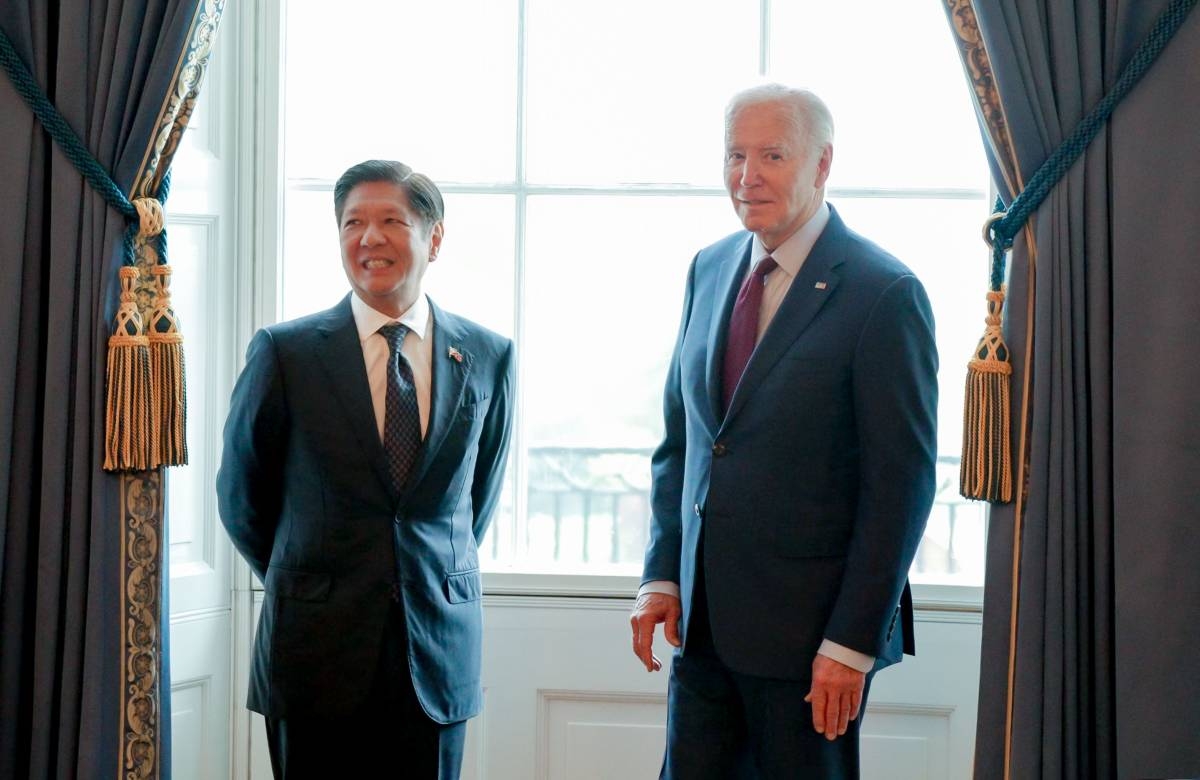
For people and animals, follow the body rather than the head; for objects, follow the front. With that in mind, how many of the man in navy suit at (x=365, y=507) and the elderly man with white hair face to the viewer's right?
0

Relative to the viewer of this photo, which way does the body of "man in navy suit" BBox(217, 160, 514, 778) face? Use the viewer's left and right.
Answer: facing the viewer

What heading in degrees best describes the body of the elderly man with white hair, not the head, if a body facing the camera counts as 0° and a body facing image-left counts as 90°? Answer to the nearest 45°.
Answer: approximately 45°

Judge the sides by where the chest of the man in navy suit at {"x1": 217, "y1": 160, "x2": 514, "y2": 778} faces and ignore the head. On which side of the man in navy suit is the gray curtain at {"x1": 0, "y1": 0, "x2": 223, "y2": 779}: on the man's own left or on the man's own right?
on the man's own right

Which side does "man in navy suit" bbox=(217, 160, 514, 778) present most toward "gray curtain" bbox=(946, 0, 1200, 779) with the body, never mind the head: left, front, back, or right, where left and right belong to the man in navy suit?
left

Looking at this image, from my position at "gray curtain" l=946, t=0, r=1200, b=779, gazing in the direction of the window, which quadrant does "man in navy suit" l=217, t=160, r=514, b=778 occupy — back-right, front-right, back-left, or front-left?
front-left

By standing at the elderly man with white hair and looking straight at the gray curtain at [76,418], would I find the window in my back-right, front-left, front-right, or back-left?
front-right

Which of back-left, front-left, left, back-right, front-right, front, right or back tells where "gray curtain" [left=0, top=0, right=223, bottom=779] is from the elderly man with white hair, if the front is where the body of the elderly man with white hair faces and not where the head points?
front-right

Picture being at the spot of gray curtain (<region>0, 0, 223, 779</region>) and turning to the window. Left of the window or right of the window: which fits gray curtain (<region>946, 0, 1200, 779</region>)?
right
